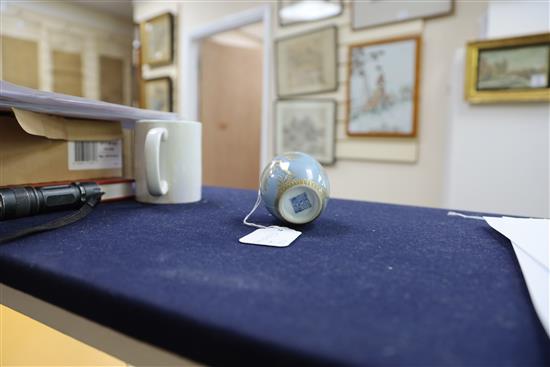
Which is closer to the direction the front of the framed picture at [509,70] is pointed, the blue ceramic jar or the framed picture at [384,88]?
the blue ceramic jar

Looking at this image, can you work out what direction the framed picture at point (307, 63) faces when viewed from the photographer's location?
facing the viewer and to the left of the viewer

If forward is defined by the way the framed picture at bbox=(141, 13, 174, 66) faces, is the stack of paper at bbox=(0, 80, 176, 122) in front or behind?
in front

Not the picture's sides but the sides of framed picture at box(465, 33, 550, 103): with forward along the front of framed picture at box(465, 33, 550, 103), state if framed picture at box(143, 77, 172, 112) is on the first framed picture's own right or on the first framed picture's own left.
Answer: on the first framed picture's own right
